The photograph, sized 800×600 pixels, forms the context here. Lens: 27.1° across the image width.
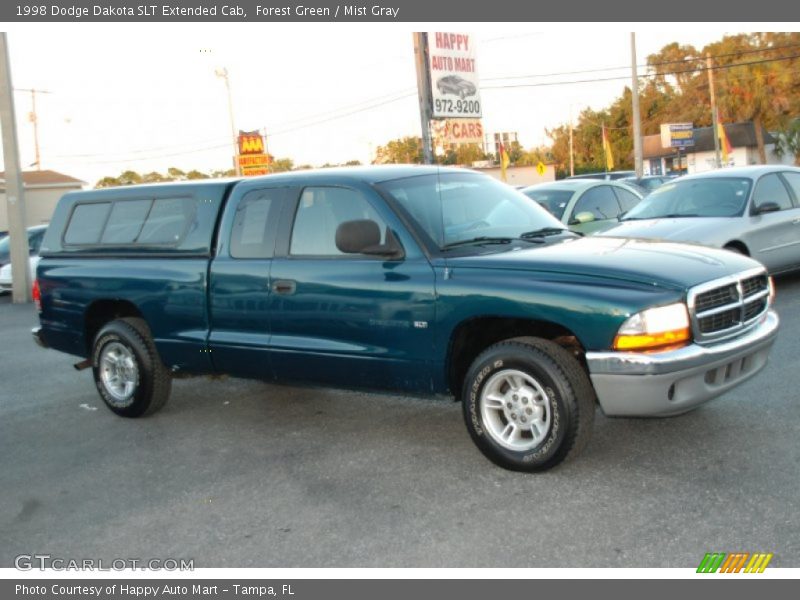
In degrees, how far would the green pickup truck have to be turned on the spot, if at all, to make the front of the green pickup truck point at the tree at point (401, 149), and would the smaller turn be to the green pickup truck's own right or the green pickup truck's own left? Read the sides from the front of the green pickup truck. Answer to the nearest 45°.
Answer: approximately 135° to the green pickup truck's own left

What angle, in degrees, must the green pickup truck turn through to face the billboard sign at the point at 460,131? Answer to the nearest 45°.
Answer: approximately 135° to its left

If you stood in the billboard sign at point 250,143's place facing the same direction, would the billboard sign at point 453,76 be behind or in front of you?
in front

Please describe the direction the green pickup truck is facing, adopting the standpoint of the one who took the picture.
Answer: facing the viewer and to the right of the viewer

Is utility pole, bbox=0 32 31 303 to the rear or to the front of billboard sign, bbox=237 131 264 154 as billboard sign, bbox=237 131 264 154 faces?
to the front

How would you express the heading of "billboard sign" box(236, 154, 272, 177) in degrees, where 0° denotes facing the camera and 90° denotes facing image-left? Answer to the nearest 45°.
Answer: approximately 0°

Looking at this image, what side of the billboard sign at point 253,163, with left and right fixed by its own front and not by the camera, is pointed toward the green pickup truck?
front

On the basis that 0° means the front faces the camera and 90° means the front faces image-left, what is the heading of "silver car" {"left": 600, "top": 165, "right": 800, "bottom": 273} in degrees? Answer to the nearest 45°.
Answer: approximately 45°
